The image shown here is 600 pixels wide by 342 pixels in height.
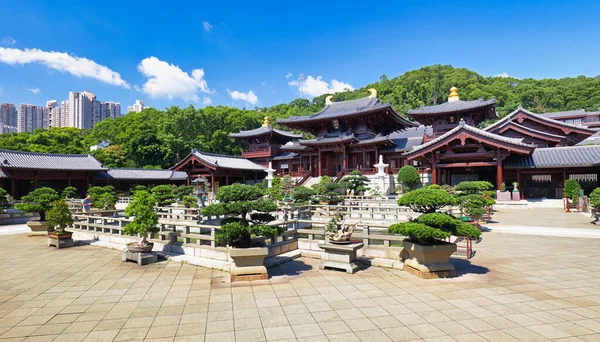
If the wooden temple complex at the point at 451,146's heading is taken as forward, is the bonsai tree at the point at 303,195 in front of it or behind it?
in front

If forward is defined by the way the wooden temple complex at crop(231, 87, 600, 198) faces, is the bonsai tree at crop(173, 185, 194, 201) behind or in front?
in front

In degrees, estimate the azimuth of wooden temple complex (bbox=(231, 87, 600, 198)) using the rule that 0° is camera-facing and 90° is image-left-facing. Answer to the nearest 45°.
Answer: approximately 45°

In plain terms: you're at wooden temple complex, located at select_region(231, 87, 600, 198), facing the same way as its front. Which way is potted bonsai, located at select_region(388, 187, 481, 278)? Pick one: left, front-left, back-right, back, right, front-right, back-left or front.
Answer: front-left

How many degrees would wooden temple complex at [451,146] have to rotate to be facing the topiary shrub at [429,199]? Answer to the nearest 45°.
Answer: approximately 45° to its left
